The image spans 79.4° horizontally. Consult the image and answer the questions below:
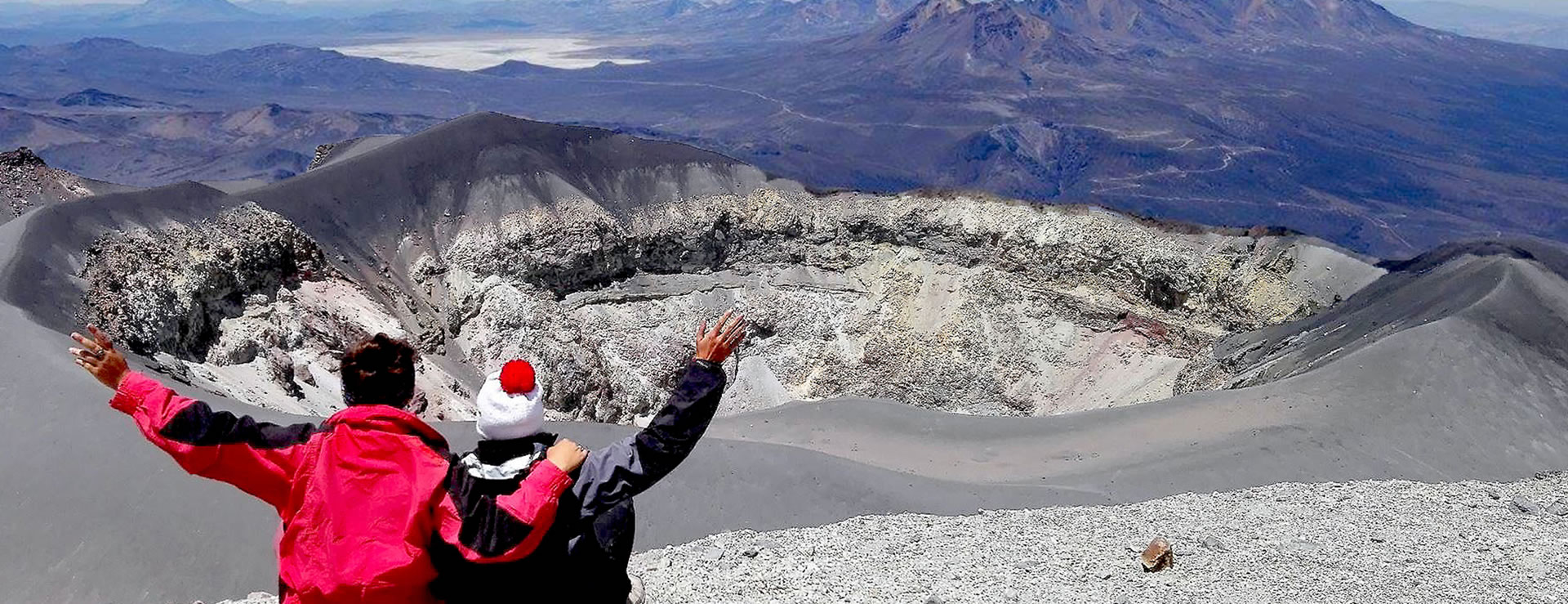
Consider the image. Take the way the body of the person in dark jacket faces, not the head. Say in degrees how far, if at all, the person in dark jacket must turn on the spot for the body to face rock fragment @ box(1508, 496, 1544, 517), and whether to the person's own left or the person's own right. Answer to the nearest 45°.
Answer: approximately 90° to the person's own right

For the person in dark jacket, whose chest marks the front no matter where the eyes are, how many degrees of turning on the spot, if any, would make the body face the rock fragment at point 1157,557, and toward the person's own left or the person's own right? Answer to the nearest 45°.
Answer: approximately 45° to the person's own right

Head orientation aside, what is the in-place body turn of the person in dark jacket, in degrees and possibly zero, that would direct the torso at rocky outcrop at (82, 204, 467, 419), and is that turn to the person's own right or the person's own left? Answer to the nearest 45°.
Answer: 0° — they already face it

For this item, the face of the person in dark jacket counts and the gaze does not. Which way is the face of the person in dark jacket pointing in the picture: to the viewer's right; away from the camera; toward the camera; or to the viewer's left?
away from the camera

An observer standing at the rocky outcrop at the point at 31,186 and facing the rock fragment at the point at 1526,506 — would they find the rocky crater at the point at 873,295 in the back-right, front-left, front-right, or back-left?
front-left

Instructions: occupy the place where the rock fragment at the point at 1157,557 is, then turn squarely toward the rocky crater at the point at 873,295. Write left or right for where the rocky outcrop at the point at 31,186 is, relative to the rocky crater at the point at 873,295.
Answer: left

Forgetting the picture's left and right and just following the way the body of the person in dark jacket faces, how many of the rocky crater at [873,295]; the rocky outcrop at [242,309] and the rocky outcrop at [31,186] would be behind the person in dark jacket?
0

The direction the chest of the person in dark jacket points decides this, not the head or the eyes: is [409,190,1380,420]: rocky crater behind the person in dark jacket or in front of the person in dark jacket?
in front

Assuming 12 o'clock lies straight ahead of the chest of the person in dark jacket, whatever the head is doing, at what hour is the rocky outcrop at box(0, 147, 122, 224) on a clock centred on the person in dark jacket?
The rocky outcrop is roughly at 11 o'clock from the person in dark jacket.

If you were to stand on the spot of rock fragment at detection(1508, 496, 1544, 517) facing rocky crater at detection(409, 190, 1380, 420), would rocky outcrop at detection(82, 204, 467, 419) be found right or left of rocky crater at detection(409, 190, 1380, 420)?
left

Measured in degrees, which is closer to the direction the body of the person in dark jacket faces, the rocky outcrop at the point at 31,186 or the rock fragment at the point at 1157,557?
the rocky outcrop

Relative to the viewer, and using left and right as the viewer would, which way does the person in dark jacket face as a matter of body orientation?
facing away from the viewer
